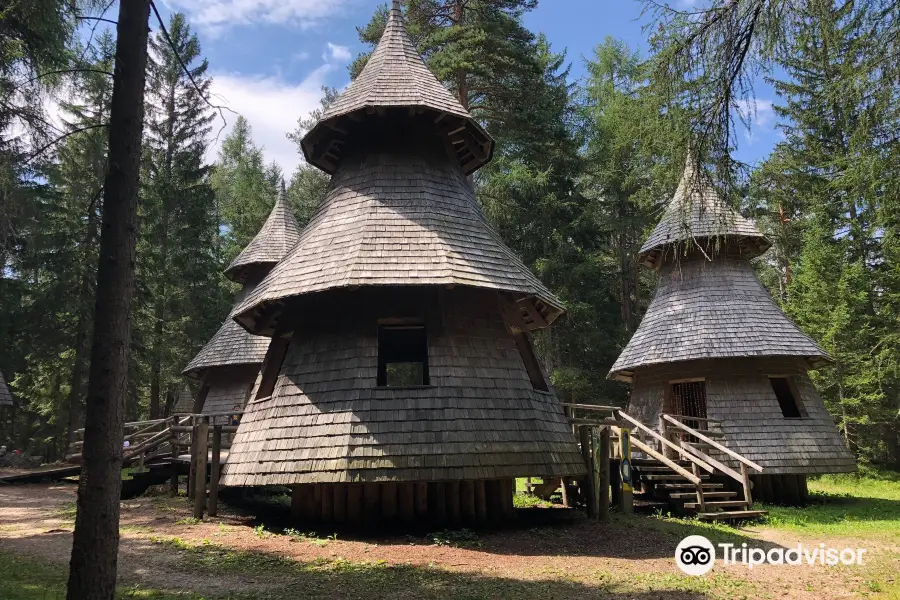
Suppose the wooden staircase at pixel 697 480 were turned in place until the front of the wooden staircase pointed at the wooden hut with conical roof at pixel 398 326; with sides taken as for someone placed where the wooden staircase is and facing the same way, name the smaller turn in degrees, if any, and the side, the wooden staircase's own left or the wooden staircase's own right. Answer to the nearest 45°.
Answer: approximately 90° to the wooden staircase's own right

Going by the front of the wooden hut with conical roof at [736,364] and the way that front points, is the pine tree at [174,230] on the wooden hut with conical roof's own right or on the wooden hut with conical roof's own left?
on the wooden hut with conical roof's own right

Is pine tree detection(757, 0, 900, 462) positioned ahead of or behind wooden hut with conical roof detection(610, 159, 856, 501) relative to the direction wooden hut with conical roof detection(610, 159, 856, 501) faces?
behind

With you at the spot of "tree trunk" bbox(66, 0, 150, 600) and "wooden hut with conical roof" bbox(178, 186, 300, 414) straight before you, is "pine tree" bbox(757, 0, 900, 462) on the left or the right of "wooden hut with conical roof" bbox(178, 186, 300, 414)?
right

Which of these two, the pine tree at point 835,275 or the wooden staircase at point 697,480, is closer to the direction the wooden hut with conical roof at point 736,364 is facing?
the wooden staircase

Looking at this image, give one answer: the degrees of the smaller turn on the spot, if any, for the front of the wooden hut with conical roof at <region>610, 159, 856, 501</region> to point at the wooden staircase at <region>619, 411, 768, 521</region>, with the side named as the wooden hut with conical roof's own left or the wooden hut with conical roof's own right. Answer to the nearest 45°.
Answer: approximately 45° to the wooden hut with conical roof's own left

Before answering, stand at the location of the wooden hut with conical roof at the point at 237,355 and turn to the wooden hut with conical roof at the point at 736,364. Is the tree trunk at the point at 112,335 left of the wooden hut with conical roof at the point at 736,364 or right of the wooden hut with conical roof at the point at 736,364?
right

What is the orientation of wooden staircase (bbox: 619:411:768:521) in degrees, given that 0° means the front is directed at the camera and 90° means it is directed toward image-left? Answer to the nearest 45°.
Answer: approximately 315°

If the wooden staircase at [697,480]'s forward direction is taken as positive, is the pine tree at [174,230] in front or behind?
behind

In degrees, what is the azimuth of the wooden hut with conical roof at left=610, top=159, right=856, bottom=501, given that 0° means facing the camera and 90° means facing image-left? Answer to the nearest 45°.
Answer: approximately 45°

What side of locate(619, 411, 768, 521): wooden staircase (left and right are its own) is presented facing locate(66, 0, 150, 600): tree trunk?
right
